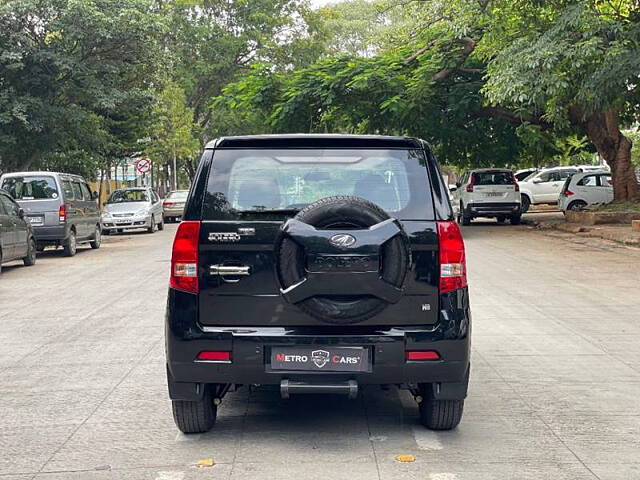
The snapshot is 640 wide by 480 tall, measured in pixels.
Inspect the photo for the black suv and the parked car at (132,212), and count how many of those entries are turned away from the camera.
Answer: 1

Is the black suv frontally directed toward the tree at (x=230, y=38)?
yes

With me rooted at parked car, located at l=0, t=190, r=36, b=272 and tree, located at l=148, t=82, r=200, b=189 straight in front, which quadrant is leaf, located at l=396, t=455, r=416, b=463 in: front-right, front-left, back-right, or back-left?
back-right

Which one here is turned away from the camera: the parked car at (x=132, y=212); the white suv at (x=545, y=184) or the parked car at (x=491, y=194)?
the parked car at (x=491, y=194)

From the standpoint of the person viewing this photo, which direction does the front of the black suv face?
facing away from the viewer

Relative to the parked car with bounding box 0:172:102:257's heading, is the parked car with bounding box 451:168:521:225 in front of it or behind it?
in front

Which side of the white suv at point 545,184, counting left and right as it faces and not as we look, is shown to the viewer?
left

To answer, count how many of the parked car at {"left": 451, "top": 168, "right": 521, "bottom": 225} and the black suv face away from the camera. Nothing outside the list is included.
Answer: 2

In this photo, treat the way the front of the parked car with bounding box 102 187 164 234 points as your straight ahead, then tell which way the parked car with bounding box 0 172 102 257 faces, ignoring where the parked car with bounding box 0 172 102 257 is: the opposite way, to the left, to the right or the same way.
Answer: the opposite way

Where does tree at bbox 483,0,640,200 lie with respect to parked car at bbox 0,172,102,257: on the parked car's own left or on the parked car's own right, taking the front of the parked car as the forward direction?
on the parked car's own right

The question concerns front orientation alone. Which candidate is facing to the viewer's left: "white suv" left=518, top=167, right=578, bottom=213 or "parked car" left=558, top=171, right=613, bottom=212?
the white suv

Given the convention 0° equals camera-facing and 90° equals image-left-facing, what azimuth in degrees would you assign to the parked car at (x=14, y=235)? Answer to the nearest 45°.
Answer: approximately 225°

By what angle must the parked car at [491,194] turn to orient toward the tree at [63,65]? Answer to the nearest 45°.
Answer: approximately 90° to its left

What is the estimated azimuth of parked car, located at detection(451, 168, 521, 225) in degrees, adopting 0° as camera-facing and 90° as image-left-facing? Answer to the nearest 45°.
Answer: approximately 180°

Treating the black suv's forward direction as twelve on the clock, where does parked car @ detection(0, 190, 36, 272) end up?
The parked car is roughly at 11 o'clock from the black suv.

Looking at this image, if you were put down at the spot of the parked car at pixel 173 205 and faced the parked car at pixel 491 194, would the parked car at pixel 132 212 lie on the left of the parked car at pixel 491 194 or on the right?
right

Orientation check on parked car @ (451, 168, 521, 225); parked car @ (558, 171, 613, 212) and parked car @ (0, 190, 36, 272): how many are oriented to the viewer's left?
0
